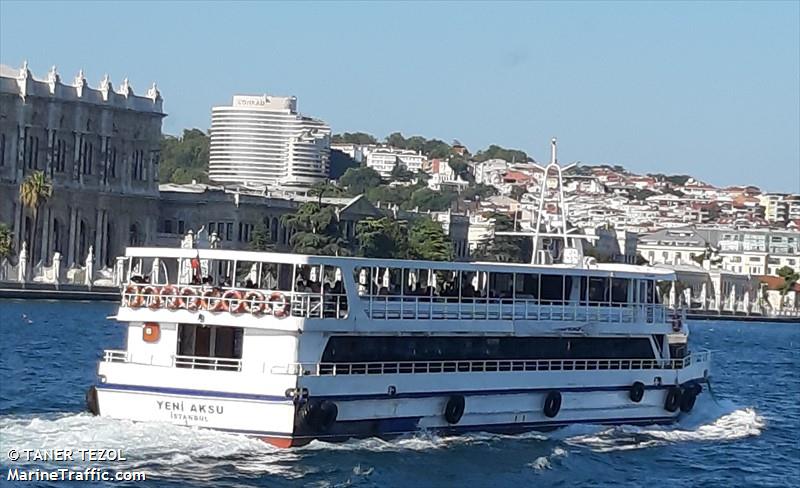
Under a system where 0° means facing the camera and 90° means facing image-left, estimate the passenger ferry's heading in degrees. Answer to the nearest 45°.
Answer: approximately 225°
